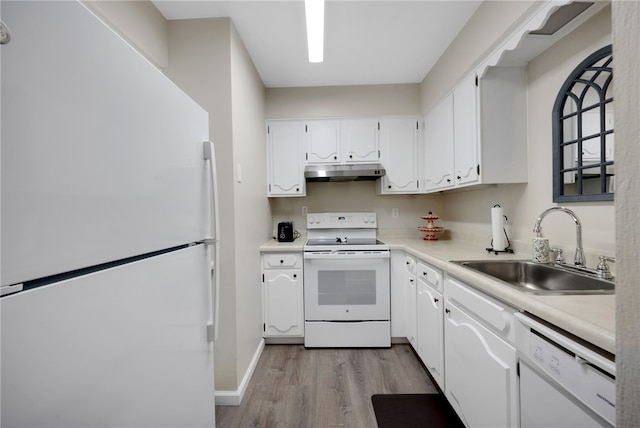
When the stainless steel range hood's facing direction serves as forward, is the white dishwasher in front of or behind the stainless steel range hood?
in front

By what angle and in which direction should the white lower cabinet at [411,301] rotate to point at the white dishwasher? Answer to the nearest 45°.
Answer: approximately 90° to its left

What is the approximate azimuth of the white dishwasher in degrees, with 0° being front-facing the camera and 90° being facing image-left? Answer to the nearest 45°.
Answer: approximately 45°

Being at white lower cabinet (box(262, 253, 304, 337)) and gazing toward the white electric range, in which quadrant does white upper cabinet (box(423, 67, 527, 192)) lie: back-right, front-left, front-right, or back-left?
front-right

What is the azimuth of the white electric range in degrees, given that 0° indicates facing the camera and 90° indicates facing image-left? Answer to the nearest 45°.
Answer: approximately 0°

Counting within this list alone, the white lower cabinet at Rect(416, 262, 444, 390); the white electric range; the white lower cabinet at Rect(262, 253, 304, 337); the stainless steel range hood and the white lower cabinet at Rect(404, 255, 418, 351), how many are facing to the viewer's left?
2

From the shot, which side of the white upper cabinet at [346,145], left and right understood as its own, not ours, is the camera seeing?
front

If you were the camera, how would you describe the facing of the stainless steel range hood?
facing the viewer

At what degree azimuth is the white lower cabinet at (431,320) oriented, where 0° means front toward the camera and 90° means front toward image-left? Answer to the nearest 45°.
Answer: approximately 90°

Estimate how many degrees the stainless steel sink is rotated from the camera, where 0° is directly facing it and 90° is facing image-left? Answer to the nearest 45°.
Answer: approximately 45°

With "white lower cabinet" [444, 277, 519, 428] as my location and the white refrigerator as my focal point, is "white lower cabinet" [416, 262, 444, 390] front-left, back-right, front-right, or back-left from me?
back-right

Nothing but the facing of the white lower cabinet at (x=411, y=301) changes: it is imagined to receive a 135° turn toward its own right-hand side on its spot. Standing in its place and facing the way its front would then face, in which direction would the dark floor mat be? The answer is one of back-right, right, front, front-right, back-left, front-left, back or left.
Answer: back-right

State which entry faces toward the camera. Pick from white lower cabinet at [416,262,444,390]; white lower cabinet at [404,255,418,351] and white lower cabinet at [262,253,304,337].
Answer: white lower cabinet at [262,253,304,337]

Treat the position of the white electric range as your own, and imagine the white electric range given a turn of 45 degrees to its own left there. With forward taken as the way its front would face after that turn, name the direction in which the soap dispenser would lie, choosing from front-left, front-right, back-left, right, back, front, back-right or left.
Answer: front

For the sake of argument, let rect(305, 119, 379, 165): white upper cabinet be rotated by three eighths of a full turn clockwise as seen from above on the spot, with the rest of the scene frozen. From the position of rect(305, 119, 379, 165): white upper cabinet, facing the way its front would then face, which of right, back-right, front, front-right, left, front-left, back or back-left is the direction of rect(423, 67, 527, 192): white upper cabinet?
back

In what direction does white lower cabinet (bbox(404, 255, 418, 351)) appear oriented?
to the viewer's left

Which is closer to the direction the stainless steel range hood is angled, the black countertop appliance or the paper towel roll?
the paper towel roll

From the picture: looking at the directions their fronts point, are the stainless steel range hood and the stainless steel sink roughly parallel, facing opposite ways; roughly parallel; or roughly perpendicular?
roughly perpendicular
